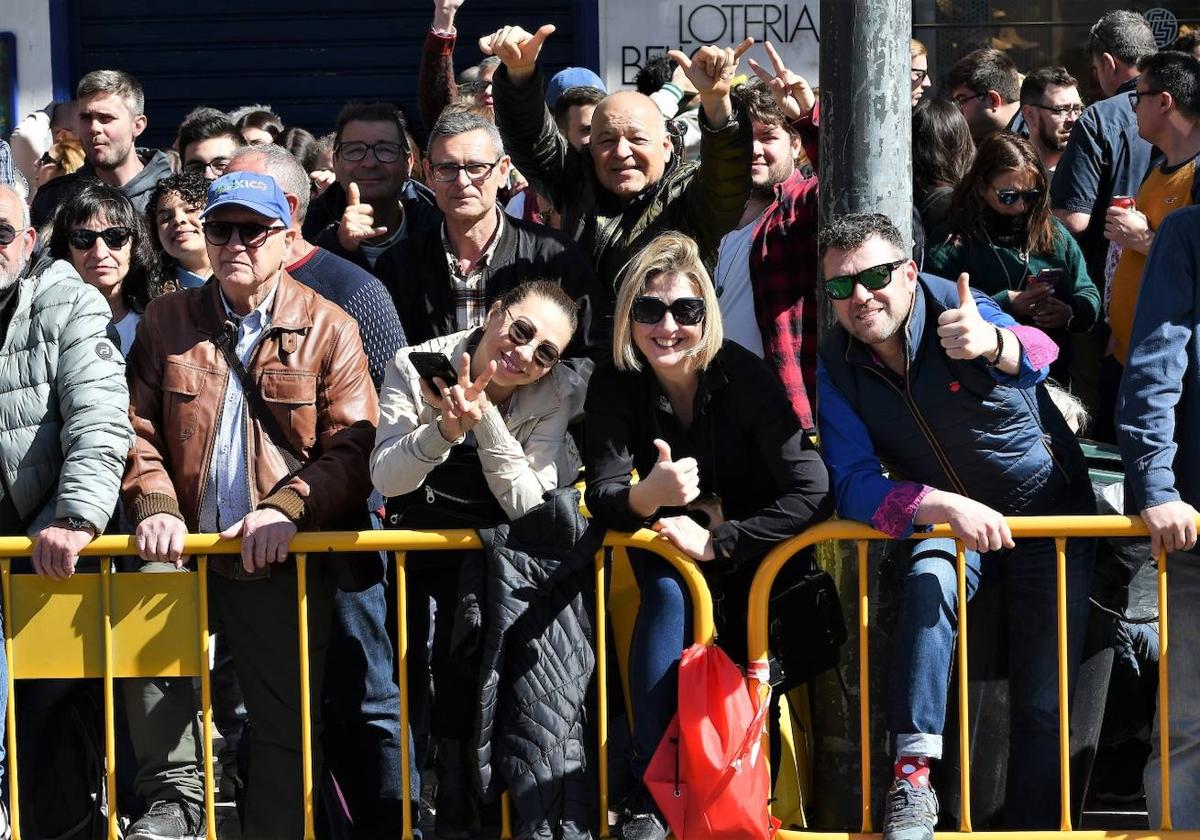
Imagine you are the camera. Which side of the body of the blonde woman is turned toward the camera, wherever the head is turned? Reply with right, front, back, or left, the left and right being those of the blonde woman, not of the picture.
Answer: front

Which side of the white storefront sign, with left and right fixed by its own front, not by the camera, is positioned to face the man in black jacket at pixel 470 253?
front

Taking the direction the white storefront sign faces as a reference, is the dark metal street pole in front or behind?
in front

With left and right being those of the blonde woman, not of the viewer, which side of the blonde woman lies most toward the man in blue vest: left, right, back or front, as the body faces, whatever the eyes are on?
left

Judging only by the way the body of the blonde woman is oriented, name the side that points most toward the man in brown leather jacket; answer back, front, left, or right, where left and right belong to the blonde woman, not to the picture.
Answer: right

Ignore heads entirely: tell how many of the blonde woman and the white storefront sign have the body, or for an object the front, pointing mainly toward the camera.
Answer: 2

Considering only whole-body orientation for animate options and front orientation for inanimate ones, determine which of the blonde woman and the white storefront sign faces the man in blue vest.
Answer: the white storefront sign

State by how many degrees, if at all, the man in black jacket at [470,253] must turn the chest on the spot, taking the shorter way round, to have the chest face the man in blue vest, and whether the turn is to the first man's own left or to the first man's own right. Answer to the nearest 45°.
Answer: approximately 45° to the first man's own left

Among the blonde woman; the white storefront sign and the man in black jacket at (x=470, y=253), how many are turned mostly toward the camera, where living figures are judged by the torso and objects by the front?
3

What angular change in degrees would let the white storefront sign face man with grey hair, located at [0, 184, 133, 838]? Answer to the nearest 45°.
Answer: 0° — it already faces them

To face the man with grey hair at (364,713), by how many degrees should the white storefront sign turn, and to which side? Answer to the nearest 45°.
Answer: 0° — it already faces them

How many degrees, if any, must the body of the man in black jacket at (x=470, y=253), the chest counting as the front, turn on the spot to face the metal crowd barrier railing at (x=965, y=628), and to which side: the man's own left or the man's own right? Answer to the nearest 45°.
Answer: approximately 45° to the man's own left

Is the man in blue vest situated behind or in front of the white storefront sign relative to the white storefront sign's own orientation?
in front

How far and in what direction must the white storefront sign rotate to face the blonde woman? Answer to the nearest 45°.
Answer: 0° — it already faces them
